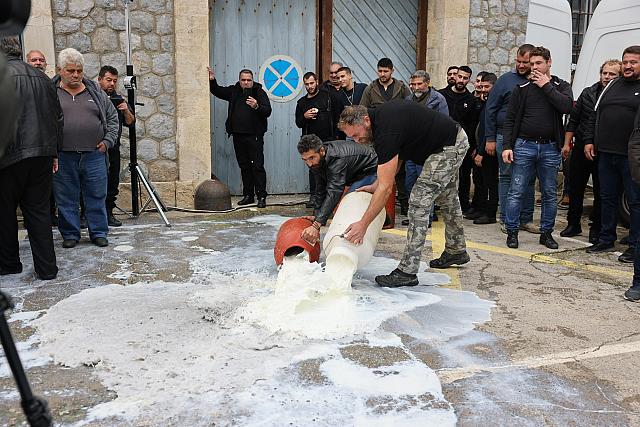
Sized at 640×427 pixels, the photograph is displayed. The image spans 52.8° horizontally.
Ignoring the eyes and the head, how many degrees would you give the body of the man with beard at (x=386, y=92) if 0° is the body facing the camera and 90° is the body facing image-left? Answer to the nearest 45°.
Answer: approximately 0°

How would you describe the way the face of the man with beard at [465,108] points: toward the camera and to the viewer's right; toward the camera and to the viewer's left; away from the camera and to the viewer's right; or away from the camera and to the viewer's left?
toward the camera and to the viewer's left

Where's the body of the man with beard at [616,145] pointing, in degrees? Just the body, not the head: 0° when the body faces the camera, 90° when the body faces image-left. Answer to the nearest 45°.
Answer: approximately 45°

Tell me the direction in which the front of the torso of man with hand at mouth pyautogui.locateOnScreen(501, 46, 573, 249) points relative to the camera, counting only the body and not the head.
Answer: toward the camera

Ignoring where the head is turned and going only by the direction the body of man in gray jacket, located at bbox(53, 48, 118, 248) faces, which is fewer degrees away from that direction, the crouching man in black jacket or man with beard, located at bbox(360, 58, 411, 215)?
the crouching man in black jacket

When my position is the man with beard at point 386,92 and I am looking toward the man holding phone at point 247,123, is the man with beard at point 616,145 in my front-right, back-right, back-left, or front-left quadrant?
back-left

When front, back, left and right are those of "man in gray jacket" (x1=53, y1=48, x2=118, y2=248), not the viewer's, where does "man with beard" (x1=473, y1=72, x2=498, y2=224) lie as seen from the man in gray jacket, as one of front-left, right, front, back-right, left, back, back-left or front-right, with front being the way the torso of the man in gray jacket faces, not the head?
left

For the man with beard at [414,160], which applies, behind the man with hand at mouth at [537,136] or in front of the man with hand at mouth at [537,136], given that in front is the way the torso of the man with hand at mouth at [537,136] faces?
in front

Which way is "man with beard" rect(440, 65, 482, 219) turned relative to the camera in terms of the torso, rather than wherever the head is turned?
toward the camera

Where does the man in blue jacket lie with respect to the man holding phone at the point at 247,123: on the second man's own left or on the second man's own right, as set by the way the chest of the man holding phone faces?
on the second man's own left

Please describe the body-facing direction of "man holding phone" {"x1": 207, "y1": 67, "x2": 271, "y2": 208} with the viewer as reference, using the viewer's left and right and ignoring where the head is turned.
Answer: facing the viewer

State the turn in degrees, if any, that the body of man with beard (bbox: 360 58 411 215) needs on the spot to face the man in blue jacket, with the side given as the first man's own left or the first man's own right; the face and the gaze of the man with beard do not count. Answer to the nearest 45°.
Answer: approximately 45° to the first man's own left

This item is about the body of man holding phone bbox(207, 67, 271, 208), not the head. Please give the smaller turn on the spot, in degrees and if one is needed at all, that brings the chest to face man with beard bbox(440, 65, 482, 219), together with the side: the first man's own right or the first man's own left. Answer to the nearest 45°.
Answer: approximately 90° to the first man's own left
